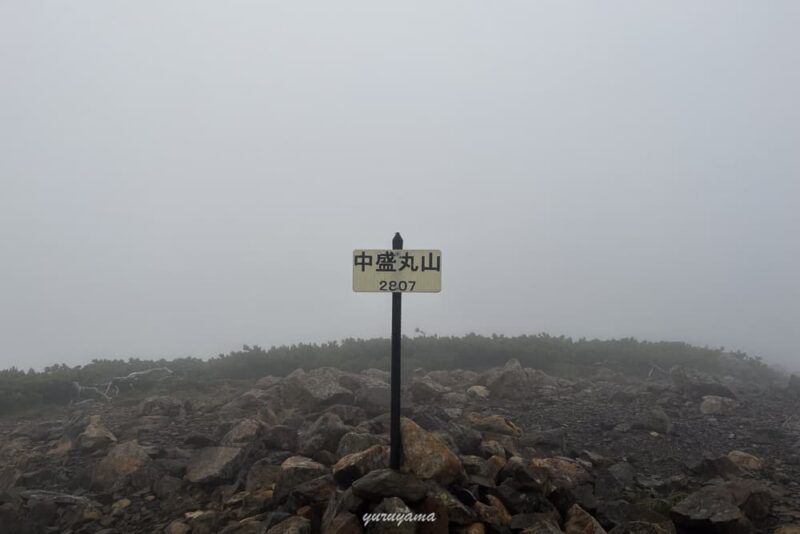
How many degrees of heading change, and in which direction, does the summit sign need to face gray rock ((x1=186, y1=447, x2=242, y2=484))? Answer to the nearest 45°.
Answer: approximately 135° to its right

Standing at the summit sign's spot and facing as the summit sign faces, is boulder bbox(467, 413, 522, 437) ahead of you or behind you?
behind

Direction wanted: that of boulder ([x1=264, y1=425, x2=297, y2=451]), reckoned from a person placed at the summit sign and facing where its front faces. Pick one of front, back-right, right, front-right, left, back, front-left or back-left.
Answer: back-right

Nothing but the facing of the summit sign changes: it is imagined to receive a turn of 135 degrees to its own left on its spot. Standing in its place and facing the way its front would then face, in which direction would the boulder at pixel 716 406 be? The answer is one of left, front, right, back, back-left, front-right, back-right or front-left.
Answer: front

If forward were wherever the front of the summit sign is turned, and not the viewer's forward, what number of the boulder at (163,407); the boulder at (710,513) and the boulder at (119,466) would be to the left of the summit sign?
1

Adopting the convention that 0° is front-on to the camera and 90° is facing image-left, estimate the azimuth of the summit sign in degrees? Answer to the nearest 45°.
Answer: approximately 0°

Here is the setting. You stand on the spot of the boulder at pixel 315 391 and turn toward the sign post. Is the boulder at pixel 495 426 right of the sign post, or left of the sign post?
left

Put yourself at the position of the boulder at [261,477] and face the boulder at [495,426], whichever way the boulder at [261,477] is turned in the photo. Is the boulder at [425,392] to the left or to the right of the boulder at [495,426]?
left

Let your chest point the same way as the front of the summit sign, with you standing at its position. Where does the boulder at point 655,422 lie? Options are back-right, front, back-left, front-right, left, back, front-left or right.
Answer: back-left
